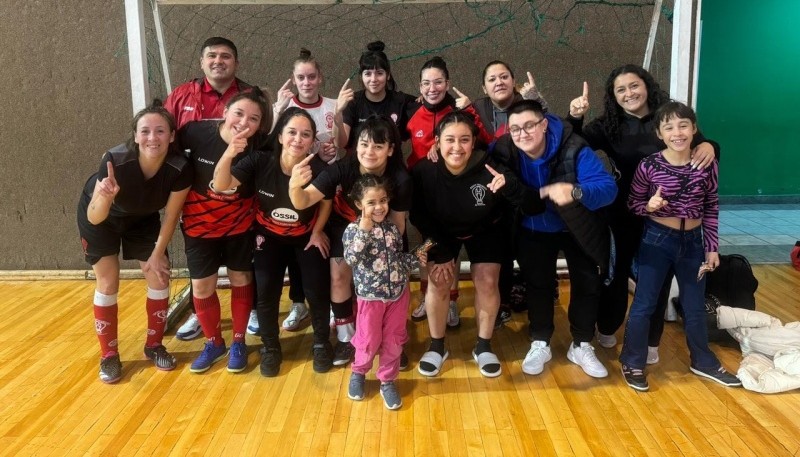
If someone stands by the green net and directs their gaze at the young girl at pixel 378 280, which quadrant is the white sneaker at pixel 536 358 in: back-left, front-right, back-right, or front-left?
front-left

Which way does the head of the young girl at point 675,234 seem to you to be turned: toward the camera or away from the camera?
toward the camera

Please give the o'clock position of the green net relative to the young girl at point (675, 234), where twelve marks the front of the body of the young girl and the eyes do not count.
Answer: The green net is roughly at 4 o'clock from the young girl.

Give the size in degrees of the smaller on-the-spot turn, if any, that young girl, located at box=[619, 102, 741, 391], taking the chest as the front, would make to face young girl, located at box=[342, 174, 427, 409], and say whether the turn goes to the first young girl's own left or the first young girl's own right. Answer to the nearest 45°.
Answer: approximately 45° to the first young girl's own right

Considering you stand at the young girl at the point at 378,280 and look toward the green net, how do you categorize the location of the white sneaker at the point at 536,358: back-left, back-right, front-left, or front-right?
front-right

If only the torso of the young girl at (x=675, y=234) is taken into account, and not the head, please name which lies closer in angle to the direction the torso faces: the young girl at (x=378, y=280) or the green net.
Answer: the young girl

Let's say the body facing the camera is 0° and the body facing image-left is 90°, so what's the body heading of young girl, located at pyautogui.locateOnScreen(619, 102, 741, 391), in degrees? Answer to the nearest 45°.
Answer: approximately 0°
